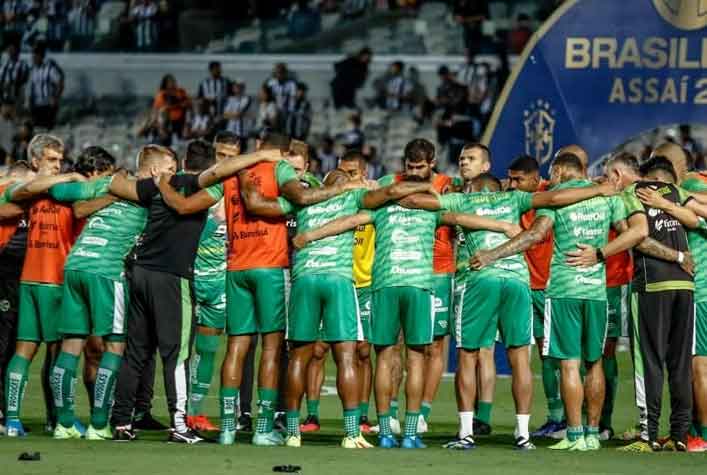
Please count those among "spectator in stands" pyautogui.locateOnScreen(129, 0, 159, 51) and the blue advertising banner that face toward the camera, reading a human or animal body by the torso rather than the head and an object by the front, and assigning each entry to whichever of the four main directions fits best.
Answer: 2

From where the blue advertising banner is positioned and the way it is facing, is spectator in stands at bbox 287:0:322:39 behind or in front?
behind

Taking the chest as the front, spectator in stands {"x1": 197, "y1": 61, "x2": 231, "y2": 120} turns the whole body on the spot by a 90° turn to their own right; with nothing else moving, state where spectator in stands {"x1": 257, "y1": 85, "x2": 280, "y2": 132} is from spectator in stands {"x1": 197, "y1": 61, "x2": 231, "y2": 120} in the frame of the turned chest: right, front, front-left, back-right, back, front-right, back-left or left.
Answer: back-left

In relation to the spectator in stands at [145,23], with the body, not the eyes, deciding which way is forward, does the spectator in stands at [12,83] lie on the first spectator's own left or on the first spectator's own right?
on the first spectator's own right

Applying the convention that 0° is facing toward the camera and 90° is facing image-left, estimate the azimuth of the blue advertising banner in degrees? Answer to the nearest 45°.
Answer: approximately 0°
